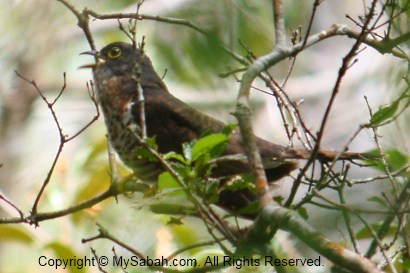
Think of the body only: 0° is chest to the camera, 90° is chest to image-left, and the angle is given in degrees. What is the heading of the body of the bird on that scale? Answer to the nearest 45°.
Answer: approximately 90°
